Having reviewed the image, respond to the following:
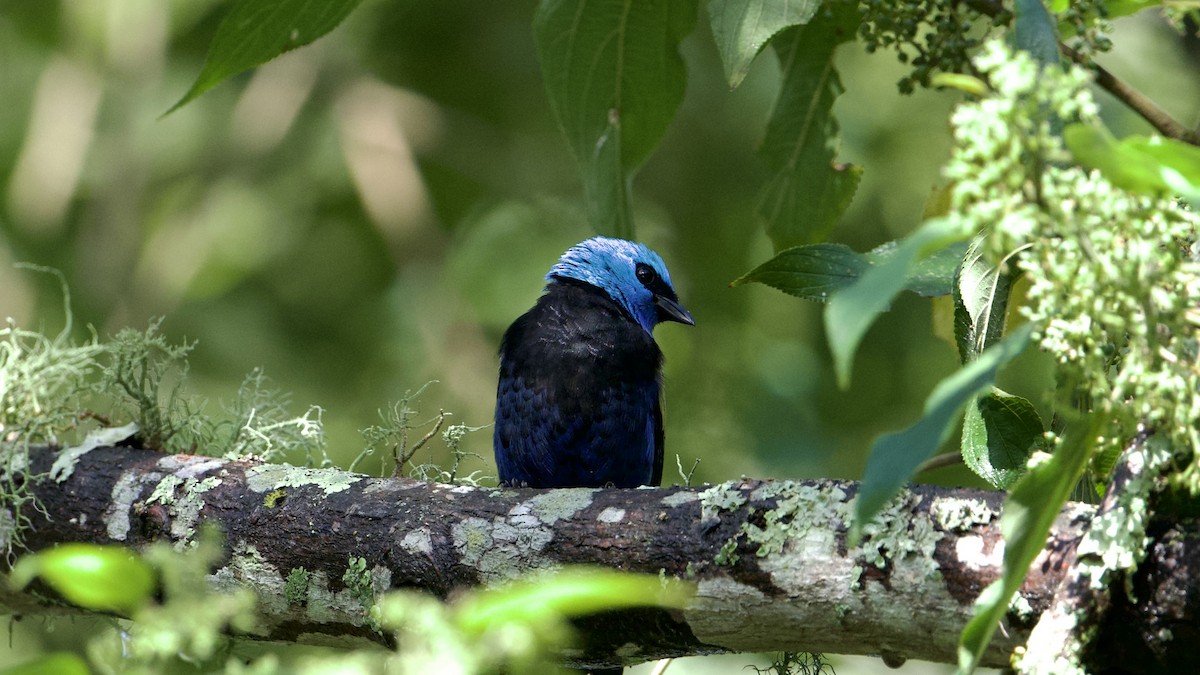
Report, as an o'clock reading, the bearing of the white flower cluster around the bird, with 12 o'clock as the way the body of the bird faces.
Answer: The white flower cluster is roughly at 4 o'clock from the bird.

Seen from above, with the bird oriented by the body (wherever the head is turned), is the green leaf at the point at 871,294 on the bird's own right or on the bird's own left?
on the bird's own right

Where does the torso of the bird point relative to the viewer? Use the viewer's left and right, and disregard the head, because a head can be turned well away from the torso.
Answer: facing away from the viewer and to the right of the viewer

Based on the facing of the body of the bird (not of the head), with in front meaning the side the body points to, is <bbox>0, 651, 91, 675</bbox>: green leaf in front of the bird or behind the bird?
behind

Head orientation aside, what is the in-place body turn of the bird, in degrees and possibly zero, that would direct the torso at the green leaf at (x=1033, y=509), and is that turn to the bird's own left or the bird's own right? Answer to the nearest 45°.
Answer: approximately 135° to the bird's own right
